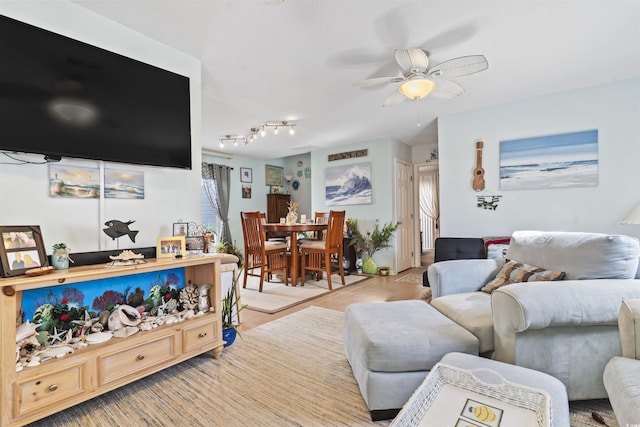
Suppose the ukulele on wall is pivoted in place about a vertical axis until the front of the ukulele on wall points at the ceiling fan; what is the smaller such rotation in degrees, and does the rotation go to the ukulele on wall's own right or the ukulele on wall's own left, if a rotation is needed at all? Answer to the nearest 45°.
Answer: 0° — it already faces it

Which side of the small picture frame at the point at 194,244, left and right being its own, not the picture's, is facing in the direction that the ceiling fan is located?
left

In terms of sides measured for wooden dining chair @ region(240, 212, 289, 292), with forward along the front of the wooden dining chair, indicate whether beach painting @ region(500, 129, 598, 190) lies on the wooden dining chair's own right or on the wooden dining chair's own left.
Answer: on the wooden dining chair's own right

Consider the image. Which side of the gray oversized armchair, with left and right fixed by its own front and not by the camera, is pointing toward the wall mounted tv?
front

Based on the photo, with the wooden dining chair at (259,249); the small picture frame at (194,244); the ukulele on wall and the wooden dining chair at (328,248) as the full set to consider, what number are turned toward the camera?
2

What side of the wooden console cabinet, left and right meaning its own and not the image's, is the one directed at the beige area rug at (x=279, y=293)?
left

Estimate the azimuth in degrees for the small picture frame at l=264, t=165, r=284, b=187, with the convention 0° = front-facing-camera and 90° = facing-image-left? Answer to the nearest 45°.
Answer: approximately 45°

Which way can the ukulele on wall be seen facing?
toward the camera

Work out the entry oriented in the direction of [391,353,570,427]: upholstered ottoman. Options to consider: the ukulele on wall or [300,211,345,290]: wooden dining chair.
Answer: the ukulele on wall

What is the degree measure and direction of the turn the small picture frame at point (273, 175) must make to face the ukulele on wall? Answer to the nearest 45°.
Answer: approximately 90° to its left

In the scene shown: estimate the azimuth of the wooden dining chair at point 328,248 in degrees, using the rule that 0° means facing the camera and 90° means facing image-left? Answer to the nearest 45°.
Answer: approximately 135°

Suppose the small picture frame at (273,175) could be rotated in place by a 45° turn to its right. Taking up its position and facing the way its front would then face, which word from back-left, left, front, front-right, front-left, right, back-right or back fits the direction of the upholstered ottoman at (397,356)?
left

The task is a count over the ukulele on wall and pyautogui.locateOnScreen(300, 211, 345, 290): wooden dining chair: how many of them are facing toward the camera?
1

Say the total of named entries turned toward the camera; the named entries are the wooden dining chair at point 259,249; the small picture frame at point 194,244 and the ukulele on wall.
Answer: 2

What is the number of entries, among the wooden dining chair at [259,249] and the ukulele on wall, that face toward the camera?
1

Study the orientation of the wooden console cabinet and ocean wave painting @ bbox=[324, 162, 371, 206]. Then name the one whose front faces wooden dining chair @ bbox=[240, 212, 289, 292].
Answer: the ocean wave painting

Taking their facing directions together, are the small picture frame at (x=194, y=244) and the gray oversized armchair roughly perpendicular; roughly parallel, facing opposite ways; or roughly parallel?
roughly perpendicular

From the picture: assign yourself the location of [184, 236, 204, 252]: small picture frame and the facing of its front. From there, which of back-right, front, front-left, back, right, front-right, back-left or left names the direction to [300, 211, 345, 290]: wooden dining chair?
back-left

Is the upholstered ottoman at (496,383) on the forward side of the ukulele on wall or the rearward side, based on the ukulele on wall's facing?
on the forward side

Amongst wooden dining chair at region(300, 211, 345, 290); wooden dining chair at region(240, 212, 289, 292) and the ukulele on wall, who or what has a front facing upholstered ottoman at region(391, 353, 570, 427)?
the ukulele on wall
